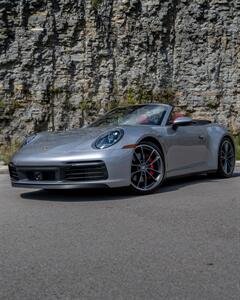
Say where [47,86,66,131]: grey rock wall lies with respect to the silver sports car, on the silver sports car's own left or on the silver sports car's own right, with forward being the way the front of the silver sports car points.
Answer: on the silver sports car's own right

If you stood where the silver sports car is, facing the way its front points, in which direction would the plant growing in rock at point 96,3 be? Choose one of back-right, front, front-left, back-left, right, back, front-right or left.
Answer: back-right

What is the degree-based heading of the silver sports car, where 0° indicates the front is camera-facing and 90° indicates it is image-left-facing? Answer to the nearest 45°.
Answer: approximately 45°

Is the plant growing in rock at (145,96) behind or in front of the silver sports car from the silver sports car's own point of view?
behind
